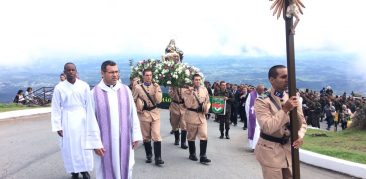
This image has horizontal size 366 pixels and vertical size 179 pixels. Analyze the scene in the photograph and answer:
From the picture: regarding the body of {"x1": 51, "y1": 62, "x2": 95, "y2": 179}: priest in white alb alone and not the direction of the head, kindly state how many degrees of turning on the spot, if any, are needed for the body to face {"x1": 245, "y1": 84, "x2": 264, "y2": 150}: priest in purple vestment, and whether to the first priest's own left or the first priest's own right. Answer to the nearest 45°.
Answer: approximately 135° to the first priest's own left

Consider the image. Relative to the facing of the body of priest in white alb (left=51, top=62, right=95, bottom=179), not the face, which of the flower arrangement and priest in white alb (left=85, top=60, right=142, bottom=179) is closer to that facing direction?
the priest in white alb

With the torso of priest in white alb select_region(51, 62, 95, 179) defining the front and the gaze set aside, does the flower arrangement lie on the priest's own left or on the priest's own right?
on the priest's own left

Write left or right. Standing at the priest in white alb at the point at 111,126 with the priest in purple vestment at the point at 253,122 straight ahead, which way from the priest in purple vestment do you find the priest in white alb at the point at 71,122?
left

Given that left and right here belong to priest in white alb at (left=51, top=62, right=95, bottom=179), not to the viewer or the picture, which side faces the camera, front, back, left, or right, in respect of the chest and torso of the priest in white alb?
front

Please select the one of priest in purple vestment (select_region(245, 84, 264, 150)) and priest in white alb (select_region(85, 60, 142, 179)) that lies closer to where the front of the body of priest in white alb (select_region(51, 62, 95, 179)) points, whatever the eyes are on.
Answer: the priest in white alb
